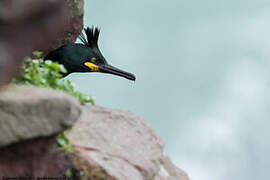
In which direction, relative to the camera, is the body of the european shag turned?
to the viewer's right

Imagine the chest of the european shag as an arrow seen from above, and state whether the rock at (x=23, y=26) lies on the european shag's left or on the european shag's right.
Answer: on the european shag's right

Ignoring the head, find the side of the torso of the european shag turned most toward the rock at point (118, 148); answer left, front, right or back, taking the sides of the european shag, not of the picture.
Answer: right

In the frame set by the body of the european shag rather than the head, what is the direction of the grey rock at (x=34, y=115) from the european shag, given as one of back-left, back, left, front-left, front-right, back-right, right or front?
right
